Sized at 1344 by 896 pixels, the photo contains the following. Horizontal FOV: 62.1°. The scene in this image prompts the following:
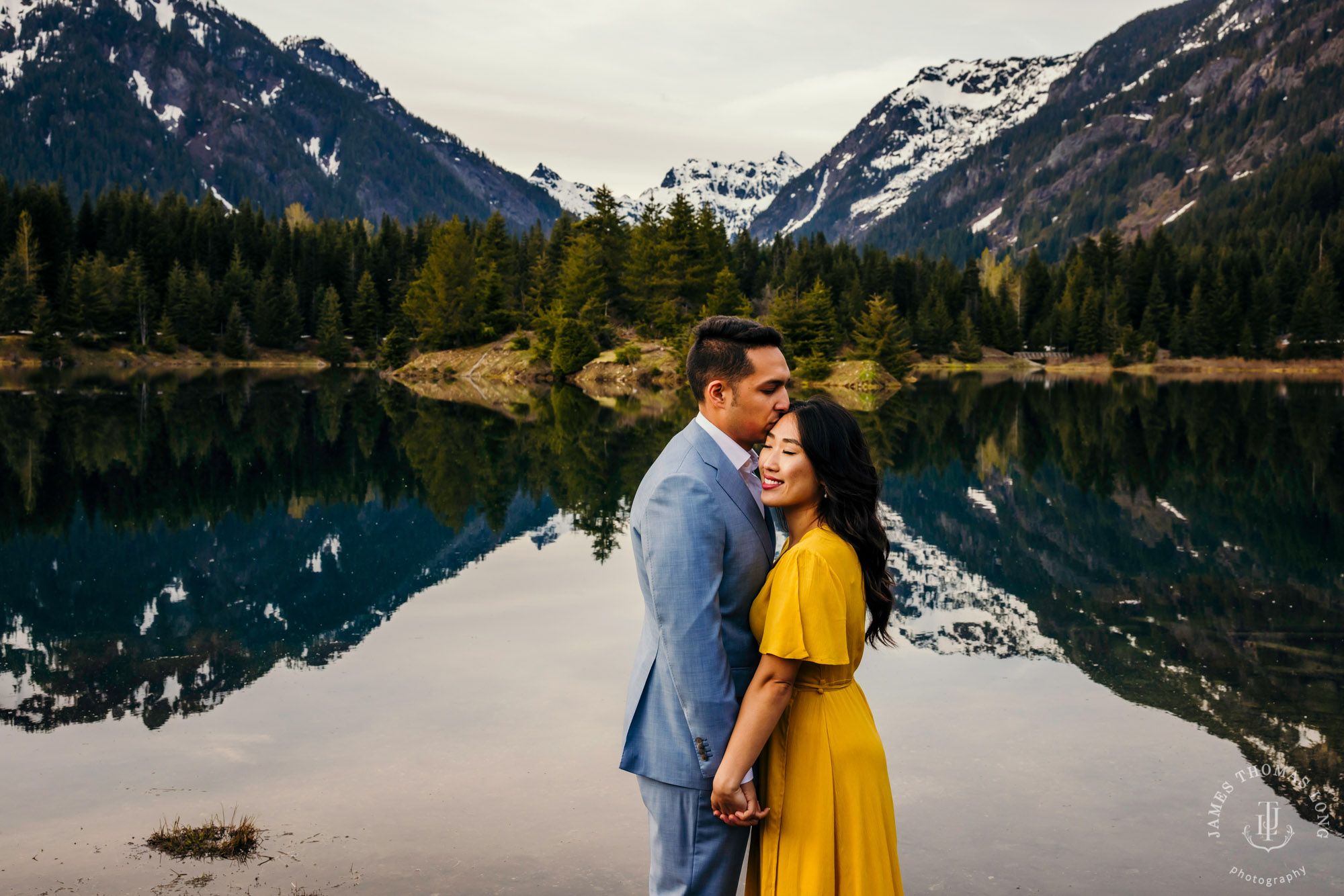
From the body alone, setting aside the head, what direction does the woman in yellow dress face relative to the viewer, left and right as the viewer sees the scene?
facing to the left of the viewer

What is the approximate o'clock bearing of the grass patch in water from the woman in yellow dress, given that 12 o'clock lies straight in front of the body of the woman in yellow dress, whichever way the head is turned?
The grass patch in water is roughly at 1 o'clock from the woman in yellow dress.

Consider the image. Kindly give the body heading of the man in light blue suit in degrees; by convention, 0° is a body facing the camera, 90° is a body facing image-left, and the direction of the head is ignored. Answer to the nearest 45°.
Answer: approximately 270°

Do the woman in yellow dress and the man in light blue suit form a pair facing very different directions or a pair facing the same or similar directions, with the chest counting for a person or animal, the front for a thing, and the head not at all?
very different directions

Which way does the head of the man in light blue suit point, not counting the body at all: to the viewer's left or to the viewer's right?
to the viewer's right

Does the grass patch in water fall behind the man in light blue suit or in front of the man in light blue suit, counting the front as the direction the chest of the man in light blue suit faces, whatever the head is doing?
behind
